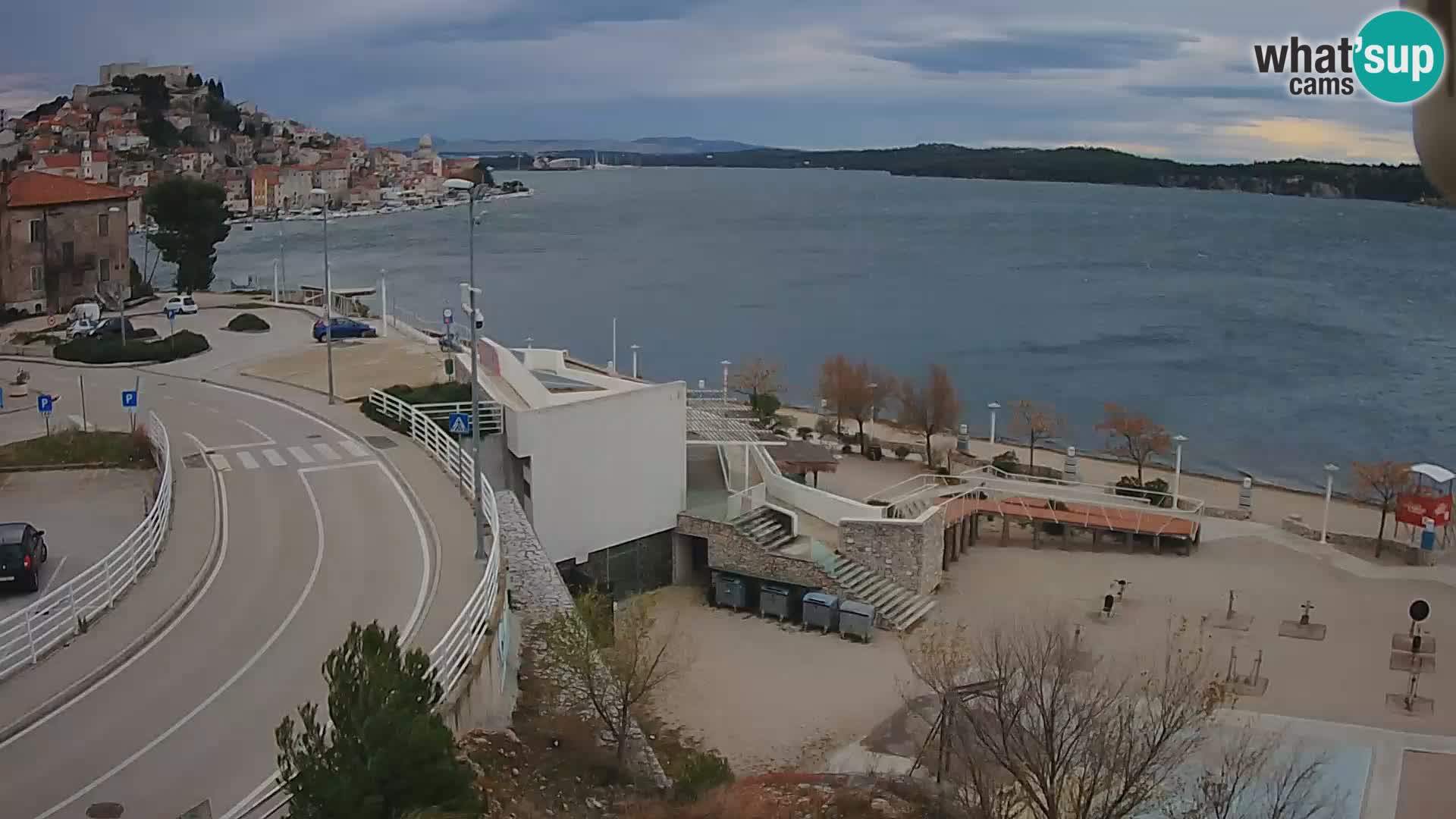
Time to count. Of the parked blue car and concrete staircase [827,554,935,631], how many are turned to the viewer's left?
0

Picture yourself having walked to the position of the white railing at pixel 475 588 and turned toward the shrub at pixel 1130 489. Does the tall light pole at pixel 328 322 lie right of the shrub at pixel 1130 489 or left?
left

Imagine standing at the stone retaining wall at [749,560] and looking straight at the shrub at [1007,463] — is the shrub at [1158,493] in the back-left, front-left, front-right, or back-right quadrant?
front-right

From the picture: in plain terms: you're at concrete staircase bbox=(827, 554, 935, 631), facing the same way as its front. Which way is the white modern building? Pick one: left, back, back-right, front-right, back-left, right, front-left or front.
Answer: back-right

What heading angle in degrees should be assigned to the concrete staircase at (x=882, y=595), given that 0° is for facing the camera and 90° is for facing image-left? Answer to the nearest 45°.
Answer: approximately 315°

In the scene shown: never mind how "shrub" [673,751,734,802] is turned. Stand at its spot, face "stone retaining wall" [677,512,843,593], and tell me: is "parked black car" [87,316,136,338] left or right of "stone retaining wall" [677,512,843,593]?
left

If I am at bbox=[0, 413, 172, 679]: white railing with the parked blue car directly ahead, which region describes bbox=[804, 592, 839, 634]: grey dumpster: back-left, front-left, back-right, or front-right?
front-right

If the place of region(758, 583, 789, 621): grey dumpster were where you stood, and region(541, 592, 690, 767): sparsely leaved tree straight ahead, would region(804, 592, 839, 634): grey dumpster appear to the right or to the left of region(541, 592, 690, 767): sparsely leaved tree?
left

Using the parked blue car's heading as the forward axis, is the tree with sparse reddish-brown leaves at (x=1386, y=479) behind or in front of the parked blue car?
in front

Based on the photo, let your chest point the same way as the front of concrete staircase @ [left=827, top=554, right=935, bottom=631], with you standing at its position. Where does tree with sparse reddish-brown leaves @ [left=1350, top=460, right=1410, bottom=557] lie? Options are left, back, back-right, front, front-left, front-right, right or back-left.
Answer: left

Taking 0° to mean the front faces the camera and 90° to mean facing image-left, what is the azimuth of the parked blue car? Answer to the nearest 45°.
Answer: approximately 270°

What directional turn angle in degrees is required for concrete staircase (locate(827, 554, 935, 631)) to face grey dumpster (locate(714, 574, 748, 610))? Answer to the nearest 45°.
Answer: approximately 135° to its right

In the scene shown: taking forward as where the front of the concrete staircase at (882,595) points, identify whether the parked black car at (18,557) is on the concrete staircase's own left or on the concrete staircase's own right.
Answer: on the concrete staircase's own right

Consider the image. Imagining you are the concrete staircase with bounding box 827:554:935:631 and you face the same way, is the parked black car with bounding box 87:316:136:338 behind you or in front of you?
behind

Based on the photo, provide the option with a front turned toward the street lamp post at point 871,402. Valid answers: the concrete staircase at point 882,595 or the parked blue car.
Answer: the parked blue car
